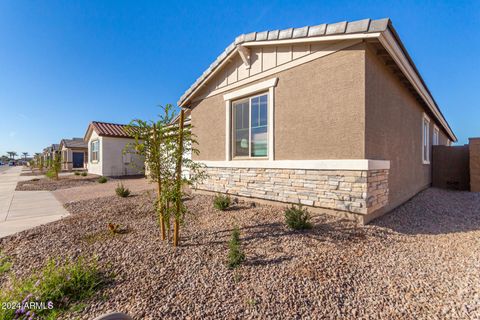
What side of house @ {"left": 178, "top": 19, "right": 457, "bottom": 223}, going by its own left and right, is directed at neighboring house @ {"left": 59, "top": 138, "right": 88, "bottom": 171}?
right

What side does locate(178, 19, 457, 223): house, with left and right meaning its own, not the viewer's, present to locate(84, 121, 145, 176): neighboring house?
right

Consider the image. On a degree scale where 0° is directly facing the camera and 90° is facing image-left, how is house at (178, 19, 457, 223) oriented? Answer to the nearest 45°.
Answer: approximately 45°
